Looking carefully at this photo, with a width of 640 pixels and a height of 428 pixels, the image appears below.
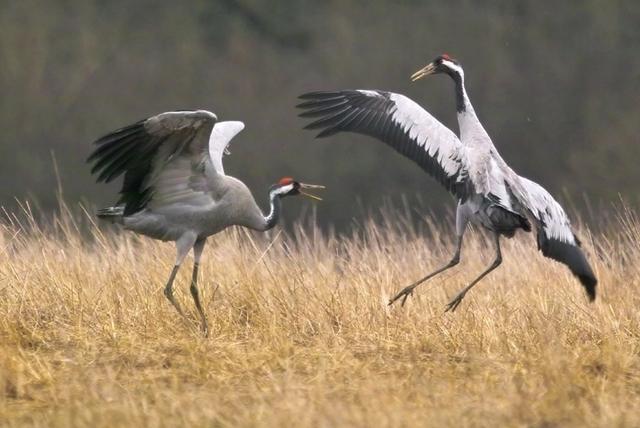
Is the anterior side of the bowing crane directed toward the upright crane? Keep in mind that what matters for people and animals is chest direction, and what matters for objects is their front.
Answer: yes

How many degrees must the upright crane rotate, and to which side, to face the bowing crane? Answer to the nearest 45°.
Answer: approximately 45° to its left

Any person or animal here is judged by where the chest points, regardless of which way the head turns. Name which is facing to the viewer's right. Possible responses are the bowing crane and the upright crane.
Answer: the bowing crane

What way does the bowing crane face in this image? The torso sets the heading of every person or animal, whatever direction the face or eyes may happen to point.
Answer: to the viewer's right

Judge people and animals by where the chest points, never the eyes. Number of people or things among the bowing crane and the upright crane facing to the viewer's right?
1

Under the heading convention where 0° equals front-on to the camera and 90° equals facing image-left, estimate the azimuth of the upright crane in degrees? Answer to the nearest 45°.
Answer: approximately 135°
